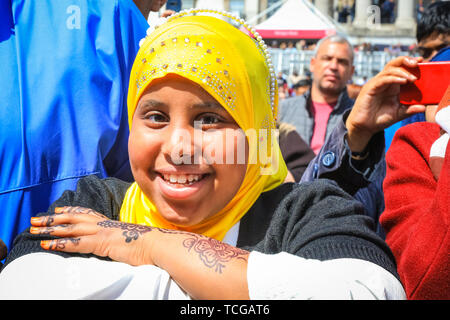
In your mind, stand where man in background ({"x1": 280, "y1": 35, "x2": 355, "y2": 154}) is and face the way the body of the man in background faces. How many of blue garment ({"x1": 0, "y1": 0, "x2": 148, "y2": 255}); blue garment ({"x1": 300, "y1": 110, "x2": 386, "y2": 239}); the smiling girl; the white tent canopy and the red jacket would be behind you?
1

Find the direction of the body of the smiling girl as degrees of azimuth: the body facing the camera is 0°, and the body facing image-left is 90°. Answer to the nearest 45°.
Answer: approximately 0°

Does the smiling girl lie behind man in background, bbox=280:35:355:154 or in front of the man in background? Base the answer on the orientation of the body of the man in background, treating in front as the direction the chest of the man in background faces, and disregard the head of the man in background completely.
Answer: in front

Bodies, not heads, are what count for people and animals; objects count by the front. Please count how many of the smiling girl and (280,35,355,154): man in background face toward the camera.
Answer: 2

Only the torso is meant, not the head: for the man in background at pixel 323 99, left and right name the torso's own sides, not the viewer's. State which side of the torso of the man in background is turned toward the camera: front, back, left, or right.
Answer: front

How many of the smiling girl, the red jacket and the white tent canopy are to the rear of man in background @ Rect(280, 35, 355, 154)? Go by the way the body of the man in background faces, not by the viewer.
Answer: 1

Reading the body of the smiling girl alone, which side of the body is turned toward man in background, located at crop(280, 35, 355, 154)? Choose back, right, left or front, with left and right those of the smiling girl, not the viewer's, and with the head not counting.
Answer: back

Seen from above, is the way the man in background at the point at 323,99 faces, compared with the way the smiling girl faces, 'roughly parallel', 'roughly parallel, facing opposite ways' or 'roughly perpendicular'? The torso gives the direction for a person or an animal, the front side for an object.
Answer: roughly parallel

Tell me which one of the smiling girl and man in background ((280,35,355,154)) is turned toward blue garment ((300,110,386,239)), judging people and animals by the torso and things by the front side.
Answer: the man in background

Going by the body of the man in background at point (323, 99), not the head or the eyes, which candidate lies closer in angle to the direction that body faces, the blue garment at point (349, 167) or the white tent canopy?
the blue garment

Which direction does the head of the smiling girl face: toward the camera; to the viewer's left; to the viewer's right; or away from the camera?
toward the camera

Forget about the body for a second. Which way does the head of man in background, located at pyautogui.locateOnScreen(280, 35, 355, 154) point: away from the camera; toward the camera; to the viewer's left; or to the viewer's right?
toward the camera

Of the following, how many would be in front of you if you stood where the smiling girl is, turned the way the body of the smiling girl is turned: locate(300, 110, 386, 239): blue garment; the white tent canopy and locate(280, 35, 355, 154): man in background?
0

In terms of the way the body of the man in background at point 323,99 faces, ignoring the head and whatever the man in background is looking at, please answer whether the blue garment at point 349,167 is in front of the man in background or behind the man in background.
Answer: in front

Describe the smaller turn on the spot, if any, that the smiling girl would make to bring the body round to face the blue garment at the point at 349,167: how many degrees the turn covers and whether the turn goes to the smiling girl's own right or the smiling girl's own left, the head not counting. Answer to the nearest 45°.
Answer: approximately 135° to the smiling girl's own left

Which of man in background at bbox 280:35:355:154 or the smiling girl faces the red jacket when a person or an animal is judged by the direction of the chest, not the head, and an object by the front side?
the man in background

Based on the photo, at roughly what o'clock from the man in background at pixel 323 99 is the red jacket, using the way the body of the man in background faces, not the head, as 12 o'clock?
The red jacket is roughly at 12 o'clock from the man in background.

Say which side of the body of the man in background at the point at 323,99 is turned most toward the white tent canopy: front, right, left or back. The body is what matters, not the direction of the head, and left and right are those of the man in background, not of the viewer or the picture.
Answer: back
